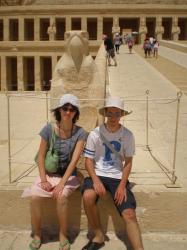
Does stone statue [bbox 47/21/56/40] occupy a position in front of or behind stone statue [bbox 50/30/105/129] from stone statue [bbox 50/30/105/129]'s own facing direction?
behind

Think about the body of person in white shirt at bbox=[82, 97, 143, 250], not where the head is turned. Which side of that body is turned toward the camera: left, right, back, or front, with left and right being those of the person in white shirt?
front

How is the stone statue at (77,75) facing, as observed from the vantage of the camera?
facing the viewer

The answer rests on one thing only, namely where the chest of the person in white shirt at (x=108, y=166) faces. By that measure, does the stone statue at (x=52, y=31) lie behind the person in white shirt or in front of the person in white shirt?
behind

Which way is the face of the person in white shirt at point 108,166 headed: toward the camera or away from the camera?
toward the camera
